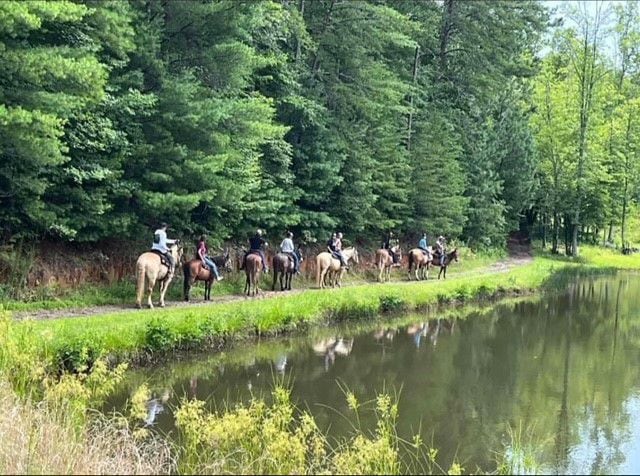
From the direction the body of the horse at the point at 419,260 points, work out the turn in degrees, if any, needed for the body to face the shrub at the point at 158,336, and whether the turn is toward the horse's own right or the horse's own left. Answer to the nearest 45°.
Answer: approximately 135° to the horse's own right

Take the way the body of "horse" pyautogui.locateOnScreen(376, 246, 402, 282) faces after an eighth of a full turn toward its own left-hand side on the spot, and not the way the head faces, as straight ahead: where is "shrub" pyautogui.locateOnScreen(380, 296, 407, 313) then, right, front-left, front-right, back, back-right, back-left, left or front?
back

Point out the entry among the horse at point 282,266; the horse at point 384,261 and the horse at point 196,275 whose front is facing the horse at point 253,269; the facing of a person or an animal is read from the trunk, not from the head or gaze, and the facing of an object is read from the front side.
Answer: the horse at point 196,275

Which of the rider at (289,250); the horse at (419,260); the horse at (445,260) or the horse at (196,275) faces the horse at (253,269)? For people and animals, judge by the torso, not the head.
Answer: the horse at (196,275)

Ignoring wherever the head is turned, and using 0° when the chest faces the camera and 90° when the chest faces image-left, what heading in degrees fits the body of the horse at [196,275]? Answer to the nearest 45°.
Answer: approximately 225°

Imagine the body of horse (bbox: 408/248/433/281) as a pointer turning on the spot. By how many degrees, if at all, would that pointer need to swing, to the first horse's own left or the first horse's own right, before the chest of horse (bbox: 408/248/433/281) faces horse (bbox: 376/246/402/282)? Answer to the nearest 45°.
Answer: approximately 180°

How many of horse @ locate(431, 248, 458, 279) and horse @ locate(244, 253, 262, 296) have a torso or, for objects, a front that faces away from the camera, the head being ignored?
1

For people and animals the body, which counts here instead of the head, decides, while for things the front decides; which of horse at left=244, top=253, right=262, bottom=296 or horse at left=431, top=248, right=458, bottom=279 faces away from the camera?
horse at left=244, top=253, right=262, bottom=296

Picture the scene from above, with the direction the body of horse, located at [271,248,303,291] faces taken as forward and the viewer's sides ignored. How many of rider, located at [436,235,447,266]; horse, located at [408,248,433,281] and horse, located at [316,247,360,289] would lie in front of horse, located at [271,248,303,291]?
3

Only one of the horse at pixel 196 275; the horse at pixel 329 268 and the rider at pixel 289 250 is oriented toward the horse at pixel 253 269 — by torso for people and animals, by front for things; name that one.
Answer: the horse at pixel 196 275

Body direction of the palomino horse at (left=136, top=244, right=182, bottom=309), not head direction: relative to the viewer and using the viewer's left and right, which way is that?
facing away from the viewer and to the right of the viewer

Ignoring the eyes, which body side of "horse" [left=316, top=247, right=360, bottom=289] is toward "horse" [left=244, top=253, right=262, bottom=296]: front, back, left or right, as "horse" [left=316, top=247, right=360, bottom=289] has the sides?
back

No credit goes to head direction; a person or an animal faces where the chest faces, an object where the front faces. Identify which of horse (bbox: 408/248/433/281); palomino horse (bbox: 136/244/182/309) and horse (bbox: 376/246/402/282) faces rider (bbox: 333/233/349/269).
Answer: the palomino horse
